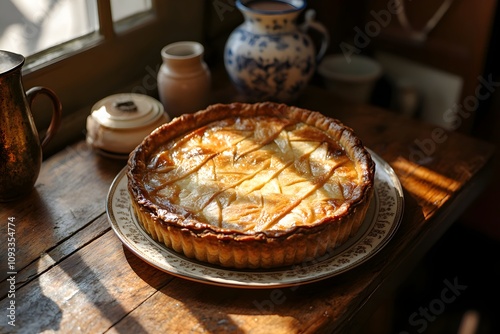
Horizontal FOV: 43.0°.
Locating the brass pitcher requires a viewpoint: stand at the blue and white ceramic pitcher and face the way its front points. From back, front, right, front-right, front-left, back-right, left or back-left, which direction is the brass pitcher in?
front-left

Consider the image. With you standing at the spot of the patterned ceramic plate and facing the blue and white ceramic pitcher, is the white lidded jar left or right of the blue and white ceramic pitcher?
left

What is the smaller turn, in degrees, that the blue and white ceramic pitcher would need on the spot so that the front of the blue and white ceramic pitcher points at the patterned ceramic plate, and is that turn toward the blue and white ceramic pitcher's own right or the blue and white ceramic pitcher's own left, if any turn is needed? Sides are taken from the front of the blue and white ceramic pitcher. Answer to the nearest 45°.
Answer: approximately 90° to the blue and white ceramic pitcher's own left

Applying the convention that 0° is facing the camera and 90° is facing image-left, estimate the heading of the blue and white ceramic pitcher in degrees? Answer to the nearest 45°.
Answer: approximately 90°

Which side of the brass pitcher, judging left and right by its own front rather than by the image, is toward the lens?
left

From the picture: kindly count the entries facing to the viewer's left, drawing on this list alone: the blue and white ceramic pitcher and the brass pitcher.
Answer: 2

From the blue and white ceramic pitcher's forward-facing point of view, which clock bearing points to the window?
The window is roughly at 12 o'clock from the blue and white ceramic pitcher.

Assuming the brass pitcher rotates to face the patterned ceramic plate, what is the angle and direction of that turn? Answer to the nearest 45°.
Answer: approximately 135° to its left

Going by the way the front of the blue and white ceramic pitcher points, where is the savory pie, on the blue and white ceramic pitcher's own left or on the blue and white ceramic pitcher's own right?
on the blue and white ceramic pitcher's own left

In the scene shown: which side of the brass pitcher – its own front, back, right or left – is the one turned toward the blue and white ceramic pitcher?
back

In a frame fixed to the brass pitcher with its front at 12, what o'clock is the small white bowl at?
The small white bowl is roughly at 5 o'clock from the brass pitcher.
